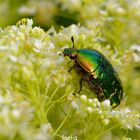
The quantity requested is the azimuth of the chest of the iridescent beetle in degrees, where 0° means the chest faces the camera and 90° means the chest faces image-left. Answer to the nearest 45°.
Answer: approximately 90°

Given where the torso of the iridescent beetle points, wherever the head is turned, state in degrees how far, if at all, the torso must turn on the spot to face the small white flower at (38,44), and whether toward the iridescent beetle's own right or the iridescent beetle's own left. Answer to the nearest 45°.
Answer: approximately 45° to the iridescent beetle's own left
